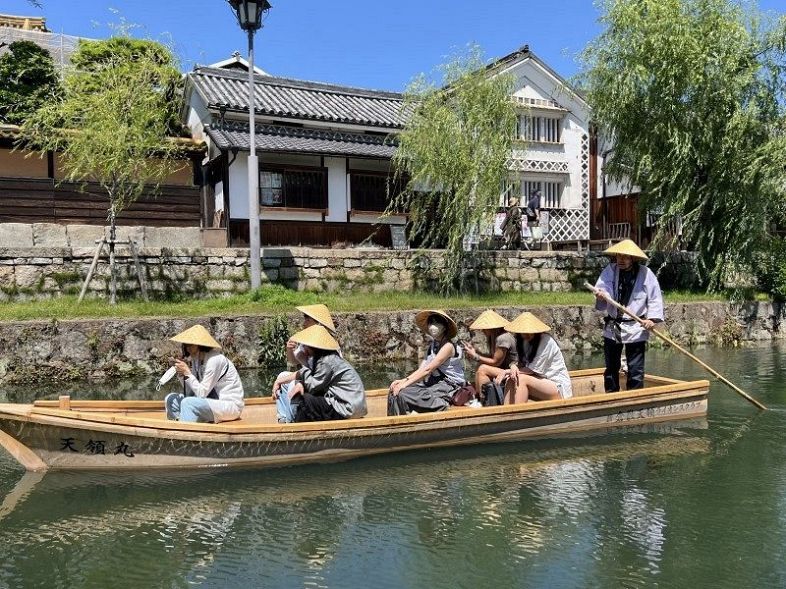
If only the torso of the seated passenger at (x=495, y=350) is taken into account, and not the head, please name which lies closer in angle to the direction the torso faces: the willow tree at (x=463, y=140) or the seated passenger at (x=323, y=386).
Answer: the seated passenger

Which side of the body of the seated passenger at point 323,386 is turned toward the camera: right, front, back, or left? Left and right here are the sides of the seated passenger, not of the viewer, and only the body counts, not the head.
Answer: left

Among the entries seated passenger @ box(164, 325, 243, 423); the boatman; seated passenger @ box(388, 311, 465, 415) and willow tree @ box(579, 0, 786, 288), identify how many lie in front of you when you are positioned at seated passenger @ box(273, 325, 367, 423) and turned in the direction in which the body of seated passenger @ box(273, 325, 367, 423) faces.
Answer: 1

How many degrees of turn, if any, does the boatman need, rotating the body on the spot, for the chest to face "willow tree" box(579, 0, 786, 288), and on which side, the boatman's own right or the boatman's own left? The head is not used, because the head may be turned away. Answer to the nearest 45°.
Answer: approximately 135° to the boatman's own right

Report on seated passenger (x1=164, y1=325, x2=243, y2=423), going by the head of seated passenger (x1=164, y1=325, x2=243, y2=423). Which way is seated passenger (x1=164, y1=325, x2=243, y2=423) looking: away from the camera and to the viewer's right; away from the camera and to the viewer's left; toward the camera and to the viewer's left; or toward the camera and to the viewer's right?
toward the camera and to the viewer's left

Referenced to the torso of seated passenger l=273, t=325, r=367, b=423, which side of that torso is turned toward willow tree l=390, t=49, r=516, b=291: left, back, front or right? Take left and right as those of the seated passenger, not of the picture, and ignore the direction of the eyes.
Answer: right

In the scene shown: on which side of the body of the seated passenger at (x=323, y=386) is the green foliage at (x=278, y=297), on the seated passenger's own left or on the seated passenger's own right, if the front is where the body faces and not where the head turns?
on the seated passenger's own right

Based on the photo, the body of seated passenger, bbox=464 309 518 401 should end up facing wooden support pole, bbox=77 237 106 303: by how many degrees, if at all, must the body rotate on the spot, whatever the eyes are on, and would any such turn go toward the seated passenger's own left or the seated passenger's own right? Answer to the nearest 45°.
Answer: approximately 45° to the seated passenger's own right

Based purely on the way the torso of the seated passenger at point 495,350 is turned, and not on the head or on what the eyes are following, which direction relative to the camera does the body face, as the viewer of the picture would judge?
to the viewer's left

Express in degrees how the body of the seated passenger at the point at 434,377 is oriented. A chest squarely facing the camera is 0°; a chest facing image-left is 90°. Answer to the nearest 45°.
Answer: approximately 45°

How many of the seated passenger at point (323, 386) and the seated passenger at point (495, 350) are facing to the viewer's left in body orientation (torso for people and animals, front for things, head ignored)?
2

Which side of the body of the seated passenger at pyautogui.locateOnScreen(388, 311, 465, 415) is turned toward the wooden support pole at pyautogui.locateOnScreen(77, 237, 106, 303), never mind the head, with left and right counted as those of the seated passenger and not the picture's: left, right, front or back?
right

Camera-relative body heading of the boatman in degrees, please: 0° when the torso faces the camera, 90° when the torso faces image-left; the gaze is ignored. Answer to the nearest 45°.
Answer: approximately 45°

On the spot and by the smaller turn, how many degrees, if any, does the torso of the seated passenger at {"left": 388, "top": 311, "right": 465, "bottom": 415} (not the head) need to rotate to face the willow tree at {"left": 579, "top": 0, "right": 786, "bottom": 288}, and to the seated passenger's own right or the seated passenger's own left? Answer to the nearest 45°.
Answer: approximately 180°
